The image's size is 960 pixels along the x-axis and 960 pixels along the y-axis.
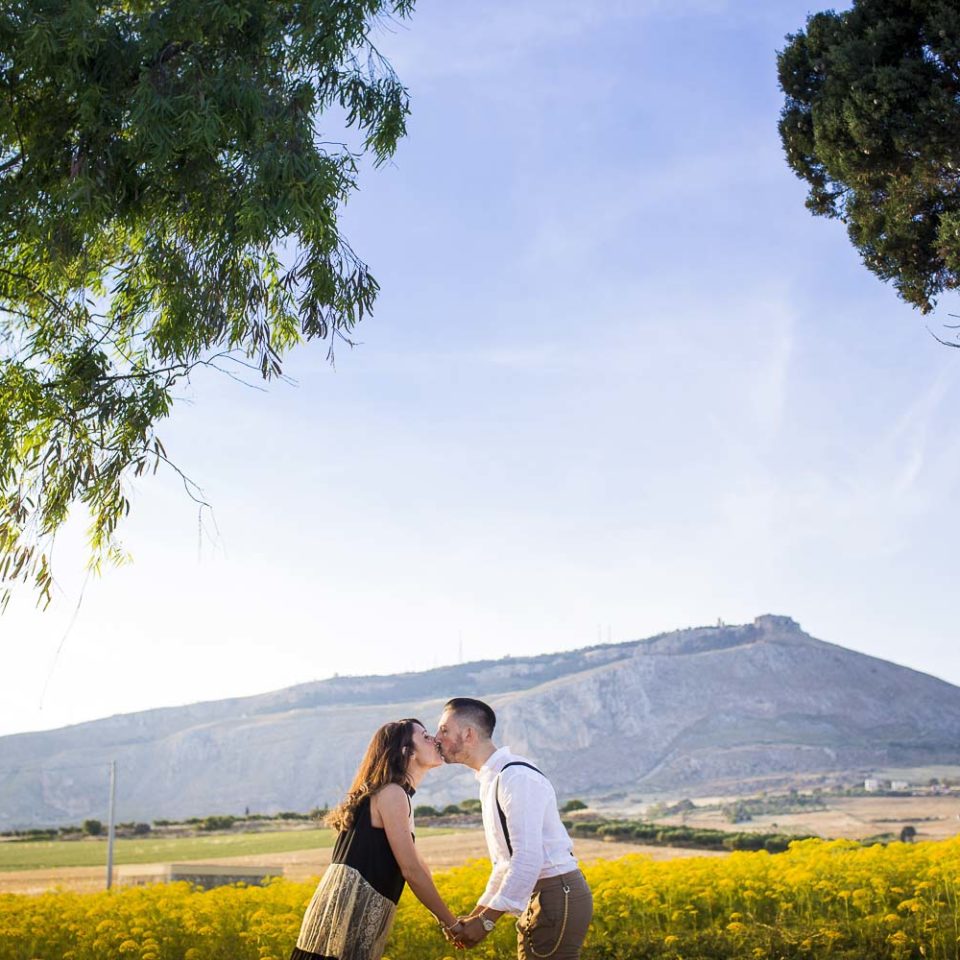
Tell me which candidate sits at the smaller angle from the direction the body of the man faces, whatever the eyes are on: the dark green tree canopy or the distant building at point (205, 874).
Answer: the distant building

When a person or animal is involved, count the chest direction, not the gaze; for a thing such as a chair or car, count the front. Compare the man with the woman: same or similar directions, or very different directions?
very different directions

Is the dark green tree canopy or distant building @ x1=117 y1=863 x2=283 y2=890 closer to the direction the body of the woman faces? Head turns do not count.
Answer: the dark green tree canopy

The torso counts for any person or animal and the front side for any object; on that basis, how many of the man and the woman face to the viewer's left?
1

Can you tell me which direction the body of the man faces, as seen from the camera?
to the viewer's left

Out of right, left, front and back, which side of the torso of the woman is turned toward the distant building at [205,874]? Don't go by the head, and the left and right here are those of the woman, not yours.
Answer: left

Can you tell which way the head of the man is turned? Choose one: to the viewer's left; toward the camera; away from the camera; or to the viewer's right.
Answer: to the viewer's left

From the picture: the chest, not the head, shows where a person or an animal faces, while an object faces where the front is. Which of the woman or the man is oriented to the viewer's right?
the woman

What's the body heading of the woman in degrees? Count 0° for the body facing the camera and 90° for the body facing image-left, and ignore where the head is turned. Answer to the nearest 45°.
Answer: approximately 270°

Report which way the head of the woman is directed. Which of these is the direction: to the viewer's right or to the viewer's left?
to the viewer's right
